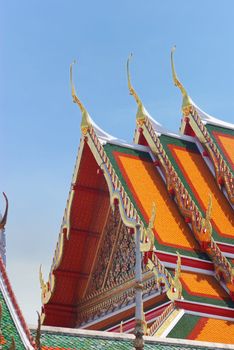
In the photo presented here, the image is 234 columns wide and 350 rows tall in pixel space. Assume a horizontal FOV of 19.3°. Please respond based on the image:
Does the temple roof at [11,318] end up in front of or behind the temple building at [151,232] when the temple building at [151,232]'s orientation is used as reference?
in front

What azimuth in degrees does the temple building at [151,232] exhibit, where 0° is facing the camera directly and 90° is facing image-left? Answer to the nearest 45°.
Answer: approximately 45°
